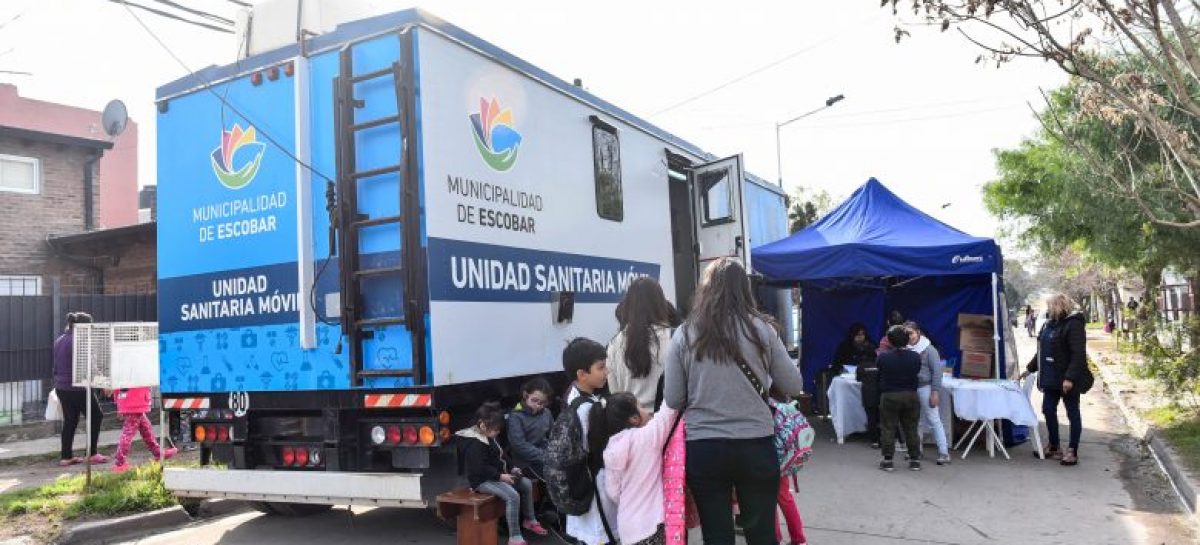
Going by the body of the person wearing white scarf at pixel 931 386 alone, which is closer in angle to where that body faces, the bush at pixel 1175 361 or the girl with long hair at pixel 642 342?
the girl with long hair

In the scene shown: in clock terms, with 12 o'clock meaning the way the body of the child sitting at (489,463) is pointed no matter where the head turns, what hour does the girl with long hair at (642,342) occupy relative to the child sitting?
The girl with long hair is roughly at 11 o'clock from the child sitting.

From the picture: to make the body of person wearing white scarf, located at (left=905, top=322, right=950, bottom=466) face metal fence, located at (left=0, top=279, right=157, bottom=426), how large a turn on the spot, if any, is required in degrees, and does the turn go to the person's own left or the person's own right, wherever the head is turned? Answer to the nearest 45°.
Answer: approximately 45° to the person's own right

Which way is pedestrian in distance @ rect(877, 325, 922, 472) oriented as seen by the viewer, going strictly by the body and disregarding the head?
away from the camera

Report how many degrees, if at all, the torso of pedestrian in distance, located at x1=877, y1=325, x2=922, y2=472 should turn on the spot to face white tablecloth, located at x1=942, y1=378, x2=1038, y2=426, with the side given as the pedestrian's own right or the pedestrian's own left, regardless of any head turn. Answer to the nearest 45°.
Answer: approximately 45° to the pedestrian's own right

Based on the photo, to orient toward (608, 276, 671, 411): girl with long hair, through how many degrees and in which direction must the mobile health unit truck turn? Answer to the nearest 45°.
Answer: approximately 90° to its right

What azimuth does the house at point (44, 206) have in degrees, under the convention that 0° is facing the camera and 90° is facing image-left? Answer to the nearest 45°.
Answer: approximately 315°

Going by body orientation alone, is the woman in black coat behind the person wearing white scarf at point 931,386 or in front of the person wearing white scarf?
behind

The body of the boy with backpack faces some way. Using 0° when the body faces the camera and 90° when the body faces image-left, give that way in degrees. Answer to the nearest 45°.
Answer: approximately 270°
